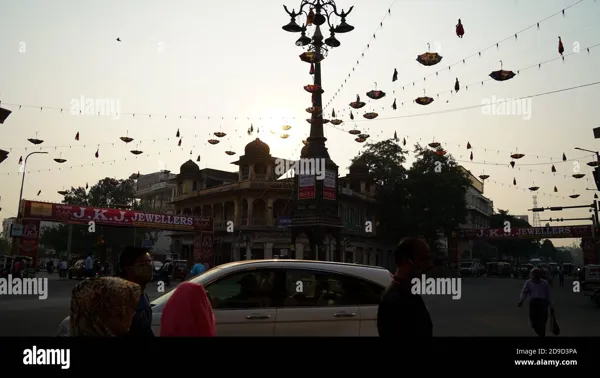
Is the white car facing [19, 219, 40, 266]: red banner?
no

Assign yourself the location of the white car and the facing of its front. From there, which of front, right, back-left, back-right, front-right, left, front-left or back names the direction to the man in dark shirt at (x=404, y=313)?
left

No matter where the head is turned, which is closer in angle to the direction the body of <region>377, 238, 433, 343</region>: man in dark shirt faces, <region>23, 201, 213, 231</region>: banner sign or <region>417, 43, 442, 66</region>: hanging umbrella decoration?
the hanging umbrella decoration

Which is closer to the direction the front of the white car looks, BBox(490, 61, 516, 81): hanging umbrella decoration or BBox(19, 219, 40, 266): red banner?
the red banner

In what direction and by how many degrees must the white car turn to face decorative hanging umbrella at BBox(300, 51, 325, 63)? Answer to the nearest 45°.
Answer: approximately 90° to its right

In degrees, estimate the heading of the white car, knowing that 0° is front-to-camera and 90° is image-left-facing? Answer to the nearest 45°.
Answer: approximately 90°

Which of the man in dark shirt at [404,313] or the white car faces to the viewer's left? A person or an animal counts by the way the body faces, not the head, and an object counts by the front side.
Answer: the white car

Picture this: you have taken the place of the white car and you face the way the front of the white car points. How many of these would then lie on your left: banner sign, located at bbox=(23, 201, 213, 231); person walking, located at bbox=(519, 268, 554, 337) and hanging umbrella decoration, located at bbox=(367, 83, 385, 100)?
0
